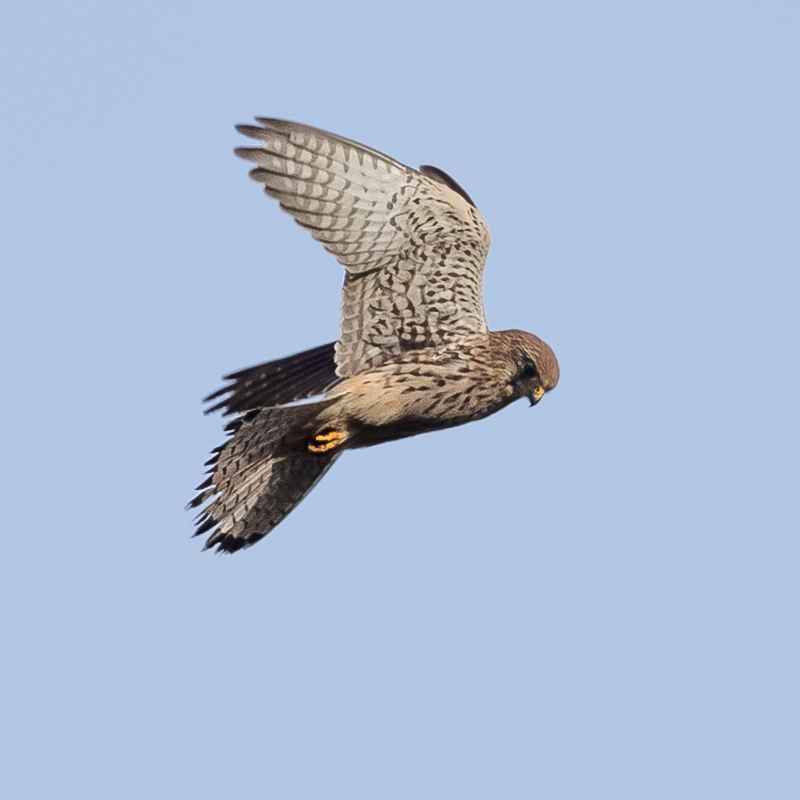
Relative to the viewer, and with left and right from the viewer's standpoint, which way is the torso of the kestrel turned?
facing to the right of the viewer
